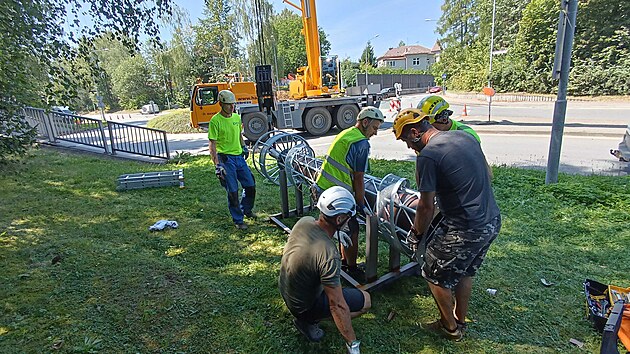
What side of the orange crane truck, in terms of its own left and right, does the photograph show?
left

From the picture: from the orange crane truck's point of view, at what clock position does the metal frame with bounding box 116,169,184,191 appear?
The metal frame is roughly at 10 o'clock from the orange crane truck.

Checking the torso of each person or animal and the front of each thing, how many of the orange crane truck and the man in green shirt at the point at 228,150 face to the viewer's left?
1

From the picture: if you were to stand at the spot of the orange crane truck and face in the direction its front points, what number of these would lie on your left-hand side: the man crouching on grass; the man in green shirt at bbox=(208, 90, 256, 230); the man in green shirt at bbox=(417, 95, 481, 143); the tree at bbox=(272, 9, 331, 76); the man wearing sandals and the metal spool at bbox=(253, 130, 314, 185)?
5

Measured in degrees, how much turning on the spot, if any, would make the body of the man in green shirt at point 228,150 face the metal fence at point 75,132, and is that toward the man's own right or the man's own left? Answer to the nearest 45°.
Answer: approximately 180°

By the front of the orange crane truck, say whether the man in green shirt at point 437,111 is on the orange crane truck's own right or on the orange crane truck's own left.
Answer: on the orange crane truck's own left

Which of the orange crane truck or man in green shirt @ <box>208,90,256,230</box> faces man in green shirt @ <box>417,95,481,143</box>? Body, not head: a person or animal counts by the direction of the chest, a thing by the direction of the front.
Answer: man in green shirt @ <box>208,90,256,230</box>

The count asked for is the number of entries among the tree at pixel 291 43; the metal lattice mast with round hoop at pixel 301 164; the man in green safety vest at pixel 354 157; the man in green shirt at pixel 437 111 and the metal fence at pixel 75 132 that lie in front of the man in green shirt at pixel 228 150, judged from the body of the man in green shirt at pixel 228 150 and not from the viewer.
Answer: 3

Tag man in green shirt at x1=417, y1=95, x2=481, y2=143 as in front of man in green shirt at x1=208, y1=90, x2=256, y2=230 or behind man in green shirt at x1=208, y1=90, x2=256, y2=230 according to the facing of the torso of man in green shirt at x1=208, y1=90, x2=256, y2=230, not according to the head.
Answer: in front

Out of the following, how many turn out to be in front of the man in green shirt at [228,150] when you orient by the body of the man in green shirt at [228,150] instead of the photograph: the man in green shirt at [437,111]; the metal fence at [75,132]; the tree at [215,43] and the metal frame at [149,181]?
1

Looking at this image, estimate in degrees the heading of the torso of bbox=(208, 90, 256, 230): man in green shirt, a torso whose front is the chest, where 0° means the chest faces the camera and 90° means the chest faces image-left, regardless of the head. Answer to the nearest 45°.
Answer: approximately 315°

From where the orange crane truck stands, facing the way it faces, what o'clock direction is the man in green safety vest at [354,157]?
The man in green safety vest is roughly at 9 o'clock from the orange crane truck.

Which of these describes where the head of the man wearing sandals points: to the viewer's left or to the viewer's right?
to the viewer's left
